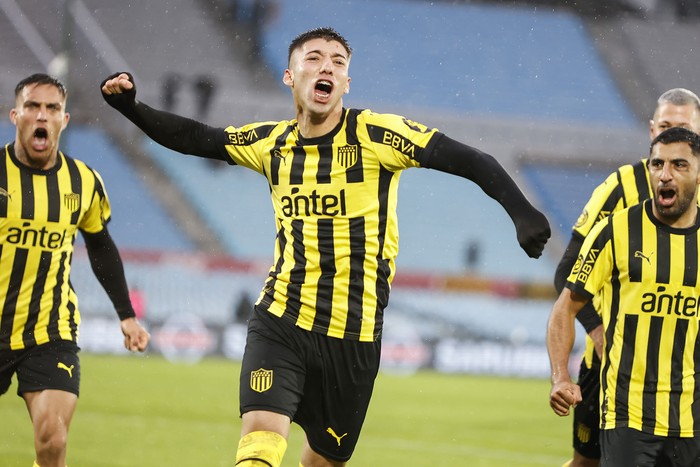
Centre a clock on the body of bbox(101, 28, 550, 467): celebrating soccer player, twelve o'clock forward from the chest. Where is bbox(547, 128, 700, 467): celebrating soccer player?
bbox(547, 128, 700, 467): celebrating soccer player is roughly at 9 o'clock from bbox(101, 28, 550, 467): celebrating soccer player.

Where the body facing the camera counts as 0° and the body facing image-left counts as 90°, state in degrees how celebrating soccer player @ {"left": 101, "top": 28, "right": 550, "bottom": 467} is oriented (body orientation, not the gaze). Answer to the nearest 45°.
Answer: approximately 0°

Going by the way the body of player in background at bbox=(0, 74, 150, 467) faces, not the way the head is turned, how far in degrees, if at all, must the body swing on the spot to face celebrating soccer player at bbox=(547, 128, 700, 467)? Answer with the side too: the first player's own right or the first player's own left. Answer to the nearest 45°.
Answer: approximately 45° to the first player's own left

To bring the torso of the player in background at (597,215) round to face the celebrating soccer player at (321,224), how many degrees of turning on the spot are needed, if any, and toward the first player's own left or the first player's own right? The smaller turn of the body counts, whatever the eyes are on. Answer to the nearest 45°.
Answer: approximately 90° to the first player's own right

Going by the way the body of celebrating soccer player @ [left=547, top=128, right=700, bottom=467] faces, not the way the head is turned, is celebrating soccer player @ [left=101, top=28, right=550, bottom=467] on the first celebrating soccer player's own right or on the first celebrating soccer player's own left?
on the first celebrating soccer player's own right

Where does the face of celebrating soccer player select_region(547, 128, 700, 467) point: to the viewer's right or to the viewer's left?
to the viewer's left

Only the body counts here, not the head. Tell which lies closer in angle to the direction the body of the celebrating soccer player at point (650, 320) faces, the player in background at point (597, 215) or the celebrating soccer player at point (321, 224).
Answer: the celebrating soccer player
